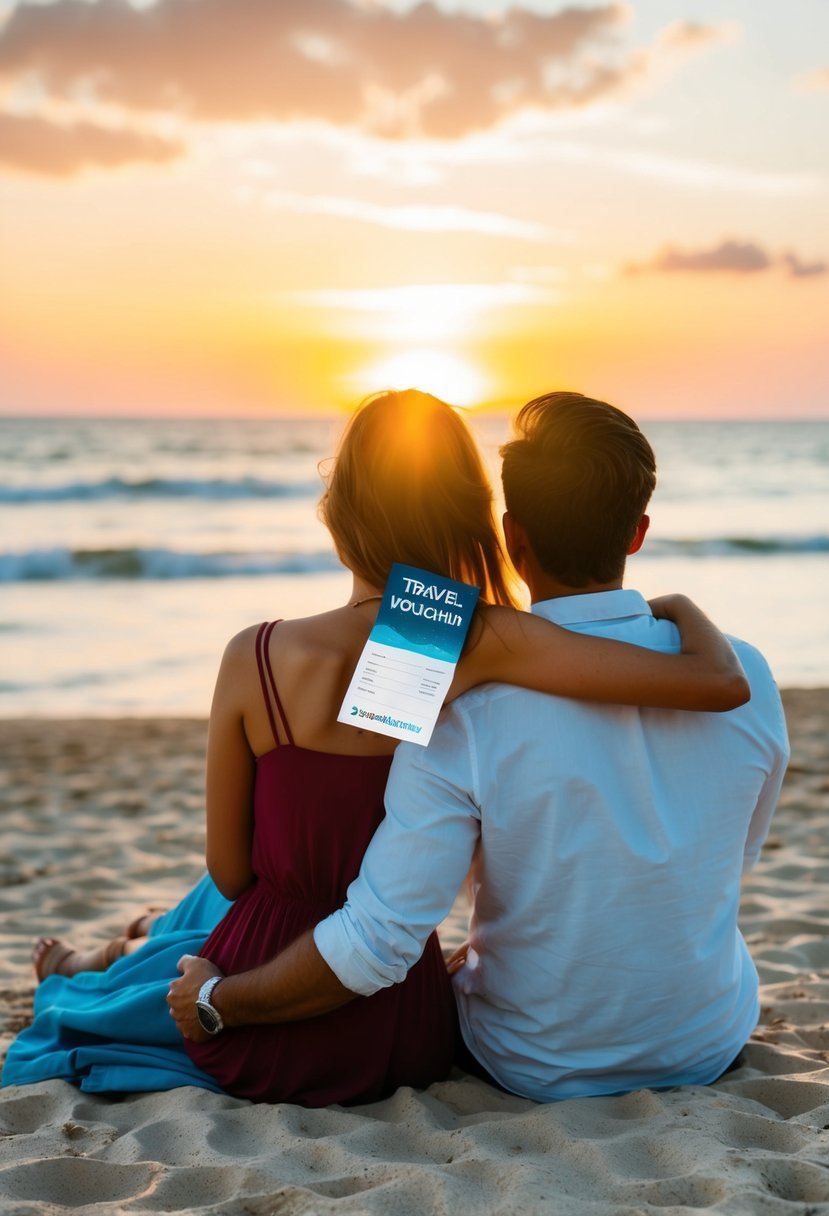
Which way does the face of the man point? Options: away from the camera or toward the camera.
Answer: away from the camera

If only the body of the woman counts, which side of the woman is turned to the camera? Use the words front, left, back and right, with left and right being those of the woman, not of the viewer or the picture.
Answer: back

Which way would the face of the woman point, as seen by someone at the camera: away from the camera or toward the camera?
away from the camera
